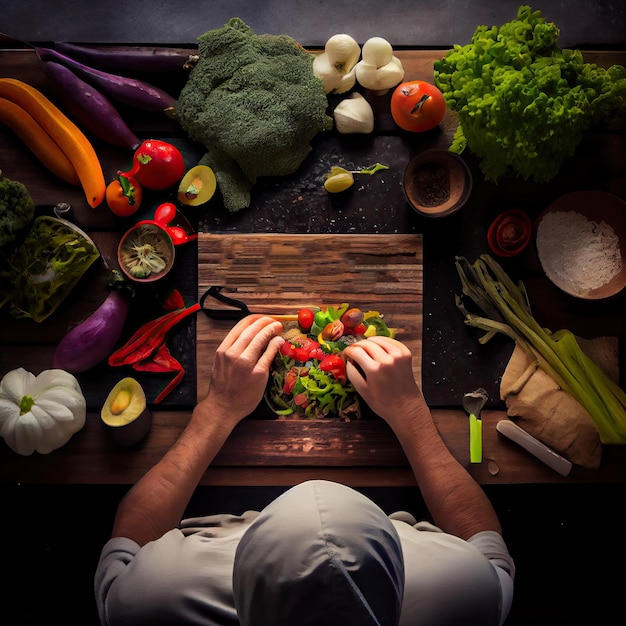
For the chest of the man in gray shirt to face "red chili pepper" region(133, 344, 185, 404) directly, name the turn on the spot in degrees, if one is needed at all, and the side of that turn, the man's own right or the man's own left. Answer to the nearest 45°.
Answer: approximately 45° to the man's own left

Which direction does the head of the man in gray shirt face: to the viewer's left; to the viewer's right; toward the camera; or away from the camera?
away from the camera

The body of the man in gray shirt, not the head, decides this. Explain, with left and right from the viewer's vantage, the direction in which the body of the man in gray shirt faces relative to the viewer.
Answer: facing away from the viewer

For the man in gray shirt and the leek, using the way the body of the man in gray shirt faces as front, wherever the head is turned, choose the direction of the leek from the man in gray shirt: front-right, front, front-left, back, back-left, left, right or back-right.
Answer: front-right

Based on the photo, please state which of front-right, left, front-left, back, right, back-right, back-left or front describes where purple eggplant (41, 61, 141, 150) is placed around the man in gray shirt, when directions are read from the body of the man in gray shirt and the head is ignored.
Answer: front-left

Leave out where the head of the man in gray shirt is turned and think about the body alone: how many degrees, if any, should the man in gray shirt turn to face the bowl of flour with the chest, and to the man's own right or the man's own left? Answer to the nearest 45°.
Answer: approximately 45° to the man's own right
